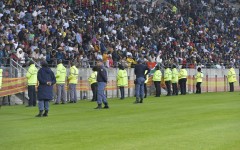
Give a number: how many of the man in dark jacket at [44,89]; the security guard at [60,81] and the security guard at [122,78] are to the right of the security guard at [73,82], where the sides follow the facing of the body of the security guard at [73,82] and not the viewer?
1

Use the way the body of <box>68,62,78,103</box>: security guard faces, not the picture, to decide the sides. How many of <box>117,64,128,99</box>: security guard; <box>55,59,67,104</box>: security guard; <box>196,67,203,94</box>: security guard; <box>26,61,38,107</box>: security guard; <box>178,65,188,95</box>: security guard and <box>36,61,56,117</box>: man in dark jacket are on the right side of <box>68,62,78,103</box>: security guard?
3

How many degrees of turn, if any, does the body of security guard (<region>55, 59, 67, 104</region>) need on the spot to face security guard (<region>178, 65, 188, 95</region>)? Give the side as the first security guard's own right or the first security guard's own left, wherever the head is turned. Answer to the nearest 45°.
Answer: approximately 90° to the first security guard's own right

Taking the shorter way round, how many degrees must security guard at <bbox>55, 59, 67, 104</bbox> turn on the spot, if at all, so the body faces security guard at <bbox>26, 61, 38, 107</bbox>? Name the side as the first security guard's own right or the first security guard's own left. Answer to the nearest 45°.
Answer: approximately 90° to the first security guard's own left

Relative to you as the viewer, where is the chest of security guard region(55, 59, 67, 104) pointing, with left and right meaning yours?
facing away from the viewer and to the left of the viewer

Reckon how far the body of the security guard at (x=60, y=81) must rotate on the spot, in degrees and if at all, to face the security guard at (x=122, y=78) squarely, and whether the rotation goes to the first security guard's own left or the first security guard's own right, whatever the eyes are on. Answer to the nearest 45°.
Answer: approximately 90° to the first security guard's own right

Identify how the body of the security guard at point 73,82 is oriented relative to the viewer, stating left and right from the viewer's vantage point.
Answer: facing away from the viewer and to the left of the viewer
